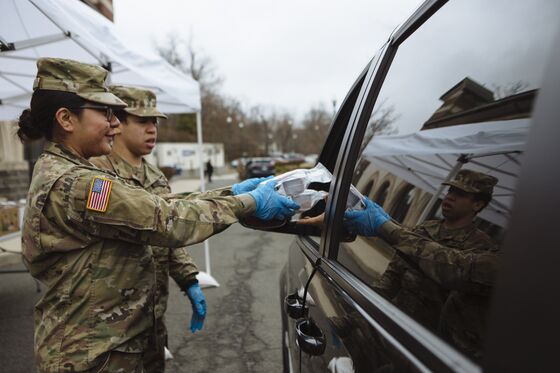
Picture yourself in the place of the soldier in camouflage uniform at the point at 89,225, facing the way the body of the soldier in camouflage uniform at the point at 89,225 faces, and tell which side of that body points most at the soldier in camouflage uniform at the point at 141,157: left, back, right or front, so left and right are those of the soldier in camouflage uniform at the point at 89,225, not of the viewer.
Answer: left

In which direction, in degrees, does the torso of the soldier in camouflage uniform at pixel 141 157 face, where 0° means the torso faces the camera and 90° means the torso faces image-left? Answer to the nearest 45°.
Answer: approximately 315°

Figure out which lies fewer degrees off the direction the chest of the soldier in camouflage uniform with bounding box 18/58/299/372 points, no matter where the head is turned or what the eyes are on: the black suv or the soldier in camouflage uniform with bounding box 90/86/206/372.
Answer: the black suv

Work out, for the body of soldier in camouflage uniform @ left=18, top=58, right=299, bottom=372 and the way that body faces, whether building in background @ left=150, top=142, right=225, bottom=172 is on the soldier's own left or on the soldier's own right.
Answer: on the soldier's own left

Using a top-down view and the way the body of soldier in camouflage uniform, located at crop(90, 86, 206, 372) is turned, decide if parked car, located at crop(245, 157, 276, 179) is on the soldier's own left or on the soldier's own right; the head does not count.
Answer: on the soldier's own left

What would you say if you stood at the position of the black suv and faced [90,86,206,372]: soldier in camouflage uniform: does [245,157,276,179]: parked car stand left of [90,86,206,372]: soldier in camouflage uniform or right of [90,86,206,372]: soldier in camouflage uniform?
right

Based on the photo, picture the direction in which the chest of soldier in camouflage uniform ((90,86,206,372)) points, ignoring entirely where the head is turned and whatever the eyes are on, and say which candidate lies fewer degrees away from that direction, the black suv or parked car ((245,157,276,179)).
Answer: the black suv

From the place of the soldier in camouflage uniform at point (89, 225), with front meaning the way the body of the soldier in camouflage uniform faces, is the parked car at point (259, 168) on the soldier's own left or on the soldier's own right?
on the soldier's own left

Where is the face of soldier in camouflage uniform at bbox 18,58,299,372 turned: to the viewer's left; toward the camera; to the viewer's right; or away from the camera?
to the viewer's right

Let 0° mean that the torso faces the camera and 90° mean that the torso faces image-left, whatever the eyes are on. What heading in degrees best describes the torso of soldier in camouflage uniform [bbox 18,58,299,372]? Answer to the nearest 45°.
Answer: approximately 270°
